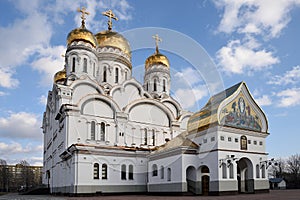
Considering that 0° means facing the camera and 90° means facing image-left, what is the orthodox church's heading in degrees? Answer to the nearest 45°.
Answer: approximately 315°
